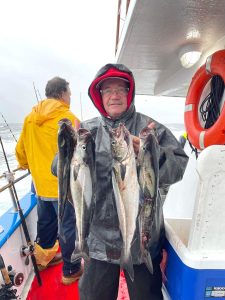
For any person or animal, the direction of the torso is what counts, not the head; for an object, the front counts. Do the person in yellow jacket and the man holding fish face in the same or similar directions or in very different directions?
very different directions

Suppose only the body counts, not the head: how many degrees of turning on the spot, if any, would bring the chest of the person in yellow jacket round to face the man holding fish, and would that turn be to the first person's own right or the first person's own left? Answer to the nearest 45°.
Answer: approximately 135° to the first person's own right

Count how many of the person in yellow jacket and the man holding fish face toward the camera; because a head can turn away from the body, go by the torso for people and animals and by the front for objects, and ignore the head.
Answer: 1

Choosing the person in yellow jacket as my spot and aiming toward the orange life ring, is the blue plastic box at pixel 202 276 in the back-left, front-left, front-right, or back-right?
front-right

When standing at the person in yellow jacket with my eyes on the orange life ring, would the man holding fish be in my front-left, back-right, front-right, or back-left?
front-right

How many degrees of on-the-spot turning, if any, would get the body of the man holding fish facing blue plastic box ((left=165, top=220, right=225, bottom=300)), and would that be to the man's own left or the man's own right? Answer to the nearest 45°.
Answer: approximately 45° to the man's own left

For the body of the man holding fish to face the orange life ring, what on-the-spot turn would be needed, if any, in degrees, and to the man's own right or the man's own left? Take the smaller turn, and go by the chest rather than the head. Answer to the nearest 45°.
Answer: approximately 135° to the man's own left

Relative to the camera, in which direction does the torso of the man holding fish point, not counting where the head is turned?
toward the camera

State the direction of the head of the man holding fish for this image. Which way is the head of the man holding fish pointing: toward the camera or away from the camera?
toward the camera

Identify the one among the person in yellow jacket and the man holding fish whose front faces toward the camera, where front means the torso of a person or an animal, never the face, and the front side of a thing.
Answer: the man holding fish
